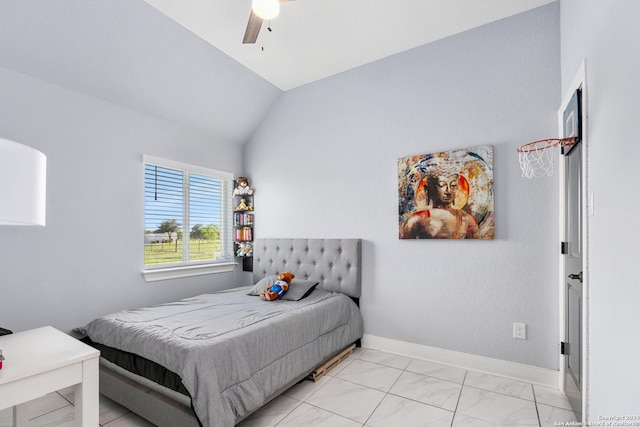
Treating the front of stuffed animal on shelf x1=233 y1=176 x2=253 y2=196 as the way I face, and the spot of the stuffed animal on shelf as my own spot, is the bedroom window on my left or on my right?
on my right

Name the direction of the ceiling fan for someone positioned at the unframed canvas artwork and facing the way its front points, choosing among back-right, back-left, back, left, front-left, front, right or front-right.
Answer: front

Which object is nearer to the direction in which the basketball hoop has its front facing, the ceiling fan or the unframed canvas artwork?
the unframed canvas artwork

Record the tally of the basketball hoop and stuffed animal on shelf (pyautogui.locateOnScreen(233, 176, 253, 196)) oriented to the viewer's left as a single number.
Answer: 1

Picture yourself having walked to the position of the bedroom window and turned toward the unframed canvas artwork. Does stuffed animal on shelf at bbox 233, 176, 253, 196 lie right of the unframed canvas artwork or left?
left

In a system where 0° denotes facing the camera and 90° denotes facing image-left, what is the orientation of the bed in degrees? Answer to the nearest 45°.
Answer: approximately 45°

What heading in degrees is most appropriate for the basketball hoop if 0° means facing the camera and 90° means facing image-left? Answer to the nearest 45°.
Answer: approximately 90°

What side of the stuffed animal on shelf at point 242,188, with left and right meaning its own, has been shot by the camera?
front

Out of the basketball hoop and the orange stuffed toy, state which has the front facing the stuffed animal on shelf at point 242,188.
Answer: the basketball hoop

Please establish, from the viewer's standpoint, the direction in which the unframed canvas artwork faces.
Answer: facing the viewer and to the left of the viewer

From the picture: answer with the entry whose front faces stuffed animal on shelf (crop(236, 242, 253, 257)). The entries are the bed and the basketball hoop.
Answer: the basketball hoop
